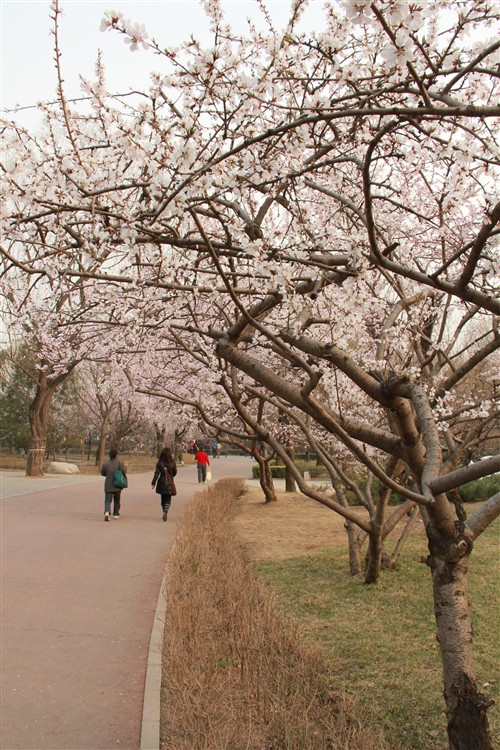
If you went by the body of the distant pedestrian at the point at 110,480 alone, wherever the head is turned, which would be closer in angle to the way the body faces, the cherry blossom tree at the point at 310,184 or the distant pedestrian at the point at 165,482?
the distant pedestrian

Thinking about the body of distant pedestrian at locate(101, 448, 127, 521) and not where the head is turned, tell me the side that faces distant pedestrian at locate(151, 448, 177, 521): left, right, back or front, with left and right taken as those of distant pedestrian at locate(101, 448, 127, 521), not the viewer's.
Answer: right

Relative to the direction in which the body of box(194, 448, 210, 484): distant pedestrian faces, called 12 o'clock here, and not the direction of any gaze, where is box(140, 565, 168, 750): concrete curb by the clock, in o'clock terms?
The concrete curb is roughly at 6 o'clock from the distant pedestrian.

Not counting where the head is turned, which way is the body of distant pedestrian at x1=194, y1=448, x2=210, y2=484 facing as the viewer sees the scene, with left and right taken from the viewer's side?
facing away from the viewer

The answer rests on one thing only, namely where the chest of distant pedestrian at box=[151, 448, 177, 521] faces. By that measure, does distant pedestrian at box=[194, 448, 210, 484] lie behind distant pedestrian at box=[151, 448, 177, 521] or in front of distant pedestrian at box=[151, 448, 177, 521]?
in front

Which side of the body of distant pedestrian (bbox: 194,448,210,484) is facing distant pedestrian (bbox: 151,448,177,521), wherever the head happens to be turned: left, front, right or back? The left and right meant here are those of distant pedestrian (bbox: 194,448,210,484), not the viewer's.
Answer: back

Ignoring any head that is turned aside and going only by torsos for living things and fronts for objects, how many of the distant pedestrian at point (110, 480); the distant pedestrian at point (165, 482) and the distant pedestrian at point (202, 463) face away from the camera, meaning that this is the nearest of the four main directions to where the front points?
3

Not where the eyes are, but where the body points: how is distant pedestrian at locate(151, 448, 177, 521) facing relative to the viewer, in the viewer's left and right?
facing away from the viewer

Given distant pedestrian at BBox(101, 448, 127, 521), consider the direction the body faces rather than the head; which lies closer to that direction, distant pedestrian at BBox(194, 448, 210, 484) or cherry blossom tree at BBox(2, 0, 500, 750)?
the distant pedestrian

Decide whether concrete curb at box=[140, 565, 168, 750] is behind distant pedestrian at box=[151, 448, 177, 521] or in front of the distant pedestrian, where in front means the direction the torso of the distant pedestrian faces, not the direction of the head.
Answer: behind

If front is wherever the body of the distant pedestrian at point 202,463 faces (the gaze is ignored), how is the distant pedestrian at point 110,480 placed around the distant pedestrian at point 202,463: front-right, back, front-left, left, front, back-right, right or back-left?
back

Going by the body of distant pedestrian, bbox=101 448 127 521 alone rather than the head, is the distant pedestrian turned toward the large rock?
yes

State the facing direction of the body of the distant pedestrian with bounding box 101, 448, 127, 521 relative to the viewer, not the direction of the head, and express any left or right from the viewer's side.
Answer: facing away from the viewer

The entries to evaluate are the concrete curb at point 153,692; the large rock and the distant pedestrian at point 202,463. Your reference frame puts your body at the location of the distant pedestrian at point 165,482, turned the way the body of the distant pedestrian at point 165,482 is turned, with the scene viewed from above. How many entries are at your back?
1

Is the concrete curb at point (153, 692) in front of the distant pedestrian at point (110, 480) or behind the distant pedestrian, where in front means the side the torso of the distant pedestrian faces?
behind

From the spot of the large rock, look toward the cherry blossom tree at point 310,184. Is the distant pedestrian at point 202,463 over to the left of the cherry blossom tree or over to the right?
left
